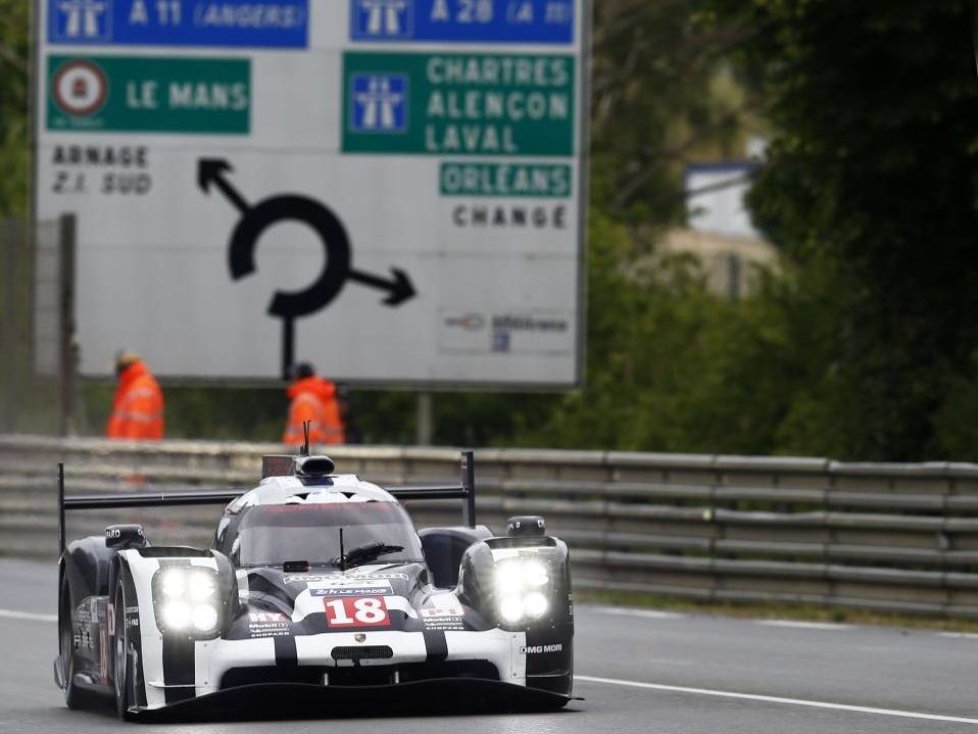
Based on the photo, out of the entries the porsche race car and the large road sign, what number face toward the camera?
2

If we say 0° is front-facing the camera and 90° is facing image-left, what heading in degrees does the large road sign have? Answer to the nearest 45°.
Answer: approximately 0°

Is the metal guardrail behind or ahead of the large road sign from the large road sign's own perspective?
ahead

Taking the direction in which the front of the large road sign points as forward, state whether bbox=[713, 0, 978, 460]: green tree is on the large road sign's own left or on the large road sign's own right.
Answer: on the large road sign's own left

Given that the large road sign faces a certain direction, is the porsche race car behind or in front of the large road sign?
in front

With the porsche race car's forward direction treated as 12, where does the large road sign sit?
The large road sign is roughly at 6 o'clock from the porsche race car.

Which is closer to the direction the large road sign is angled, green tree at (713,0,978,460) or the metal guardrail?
the metal guardrail
